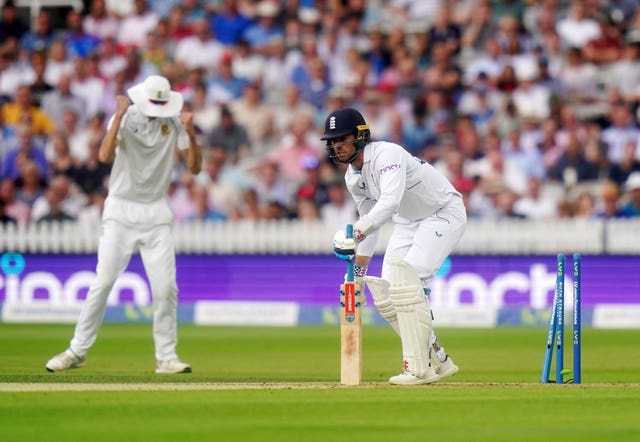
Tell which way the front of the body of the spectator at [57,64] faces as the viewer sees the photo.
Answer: toward the camera

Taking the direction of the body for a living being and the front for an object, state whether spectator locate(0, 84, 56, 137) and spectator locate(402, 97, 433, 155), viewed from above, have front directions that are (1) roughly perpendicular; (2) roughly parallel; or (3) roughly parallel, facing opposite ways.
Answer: roughly parallel

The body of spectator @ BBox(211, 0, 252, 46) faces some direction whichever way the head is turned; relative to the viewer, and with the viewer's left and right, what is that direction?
facing the viewer

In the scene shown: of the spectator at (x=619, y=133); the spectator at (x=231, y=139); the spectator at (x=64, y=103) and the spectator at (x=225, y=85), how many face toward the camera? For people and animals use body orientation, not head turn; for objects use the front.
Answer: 4

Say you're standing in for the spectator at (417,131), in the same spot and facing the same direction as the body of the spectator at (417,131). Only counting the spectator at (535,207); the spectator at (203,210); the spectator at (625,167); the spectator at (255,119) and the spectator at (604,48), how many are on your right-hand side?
2

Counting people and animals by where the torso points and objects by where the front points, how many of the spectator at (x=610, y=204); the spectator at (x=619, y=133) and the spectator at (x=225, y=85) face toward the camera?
3

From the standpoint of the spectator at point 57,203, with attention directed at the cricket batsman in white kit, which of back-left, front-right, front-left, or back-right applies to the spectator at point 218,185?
front-left

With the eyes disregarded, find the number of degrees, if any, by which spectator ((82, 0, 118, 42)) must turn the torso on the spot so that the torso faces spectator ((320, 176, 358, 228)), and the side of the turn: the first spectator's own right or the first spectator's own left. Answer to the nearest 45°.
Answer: approximately 45° to the first spectator's own left

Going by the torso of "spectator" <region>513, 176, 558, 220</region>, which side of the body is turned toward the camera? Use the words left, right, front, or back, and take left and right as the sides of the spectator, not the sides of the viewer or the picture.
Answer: front

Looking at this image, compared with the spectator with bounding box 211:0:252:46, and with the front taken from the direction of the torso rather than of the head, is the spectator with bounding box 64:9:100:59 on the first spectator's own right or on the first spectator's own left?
on the first spectator's own right

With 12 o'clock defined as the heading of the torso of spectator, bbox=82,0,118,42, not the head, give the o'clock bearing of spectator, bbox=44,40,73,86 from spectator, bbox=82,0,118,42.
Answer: spectator, bbox=44,40,73,86 is roughly at 2 o'clock from spectator, bbox=82,0,118,42.

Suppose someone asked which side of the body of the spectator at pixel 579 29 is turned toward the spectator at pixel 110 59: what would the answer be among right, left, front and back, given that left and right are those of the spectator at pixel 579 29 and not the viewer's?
right

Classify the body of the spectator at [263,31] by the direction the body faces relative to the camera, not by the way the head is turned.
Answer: toward the camera
